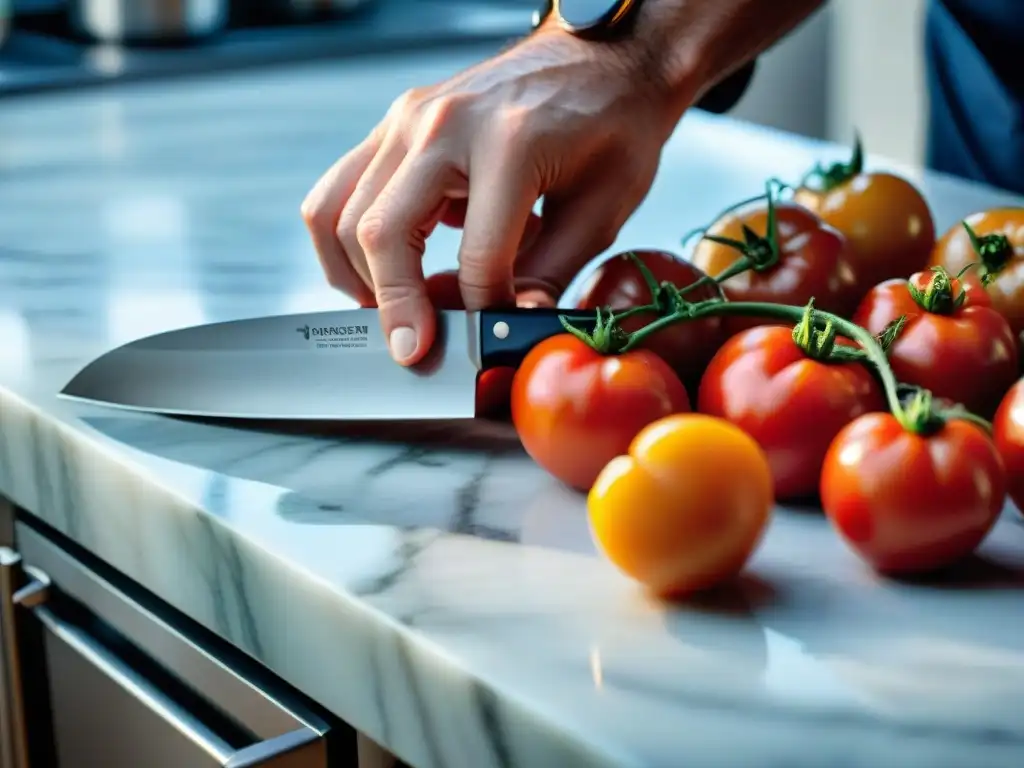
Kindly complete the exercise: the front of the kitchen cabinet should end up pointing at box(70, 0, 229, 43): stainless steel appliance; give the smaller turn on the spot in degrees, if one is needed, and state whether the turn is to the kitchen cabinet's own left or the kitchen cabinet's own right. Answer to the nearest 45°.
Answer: approximately 135° to the kitchen cabinet's own right

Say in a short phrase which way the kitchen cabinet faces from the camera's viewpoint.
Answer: facing the viewer and to the left of the viewer

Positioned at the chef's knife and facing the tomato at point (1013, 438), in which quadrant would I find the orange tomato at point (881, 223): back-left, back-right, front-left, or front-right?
front-left

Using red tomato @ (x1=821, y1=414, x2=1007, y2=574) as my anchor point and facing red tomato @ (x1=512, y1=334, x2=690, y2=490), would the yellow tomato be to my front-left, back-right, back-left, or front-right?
front-left

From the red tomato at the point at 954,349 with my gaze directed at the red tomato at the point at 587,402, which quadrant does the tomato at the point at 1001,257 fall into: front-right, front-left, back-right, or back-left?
back-right
